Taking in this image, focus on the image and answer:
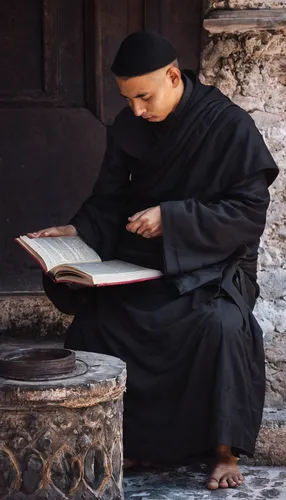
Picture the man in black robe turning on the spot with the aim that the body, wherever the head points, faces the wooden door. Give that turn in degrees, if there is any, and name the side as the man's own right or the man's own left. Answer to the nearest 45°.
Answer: approximately 90° to the man's own right

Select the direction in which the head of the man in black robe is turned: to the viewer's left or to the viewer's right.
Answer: to the viewer's left

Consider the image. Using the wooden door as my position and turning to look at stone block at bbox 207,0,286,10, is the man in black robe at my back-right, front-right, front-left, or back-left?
front-right

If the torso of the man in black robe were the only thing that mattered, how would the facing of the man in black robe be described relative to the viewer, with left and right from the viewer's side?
facing the viewer and to the left of the viewer
